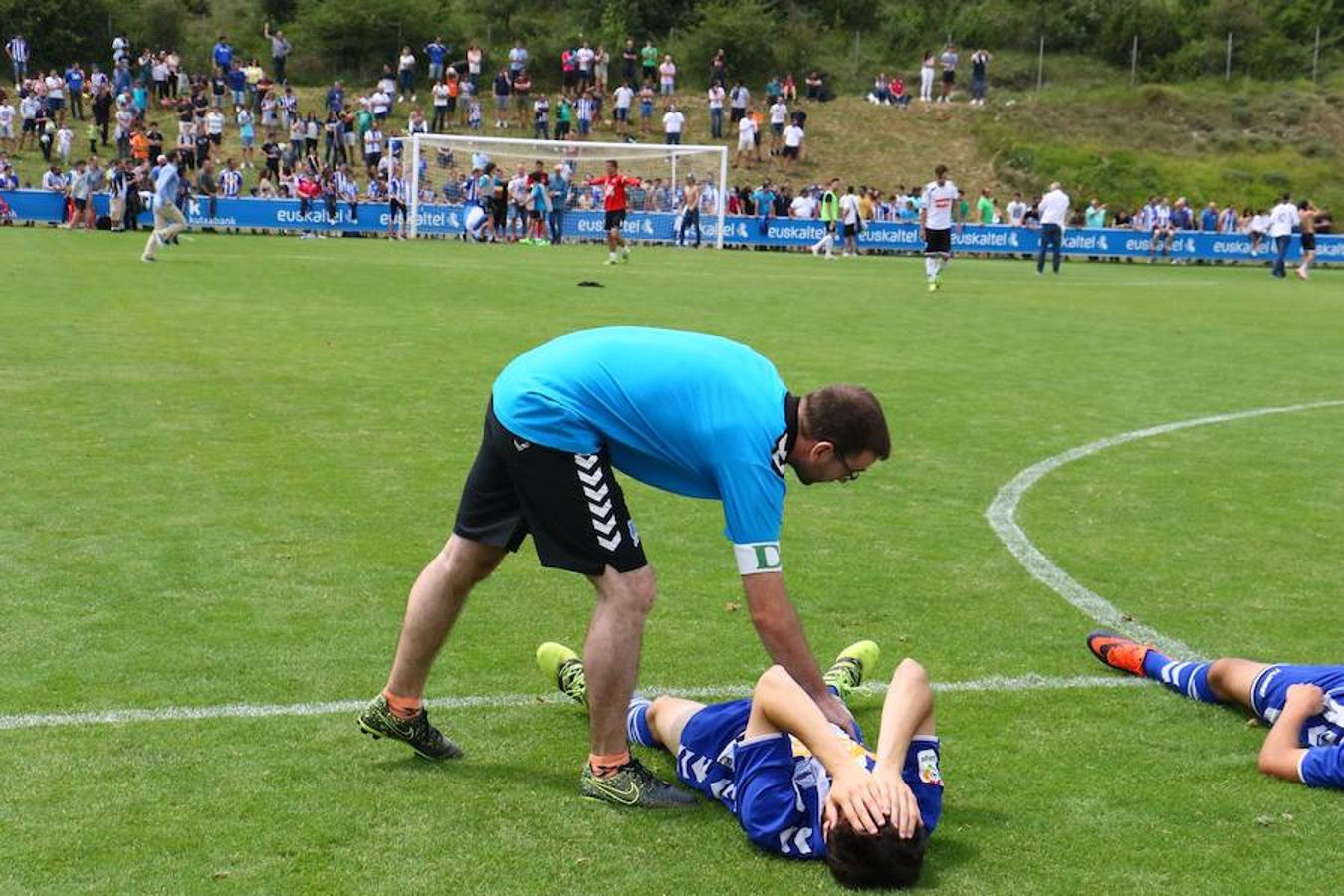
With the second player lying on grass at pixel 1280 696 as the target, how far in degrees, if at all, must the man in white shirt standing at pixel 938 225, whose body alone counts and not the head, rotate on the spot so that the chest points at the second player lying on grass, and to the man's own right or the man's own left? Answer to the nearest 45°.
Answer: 0° — they already face them

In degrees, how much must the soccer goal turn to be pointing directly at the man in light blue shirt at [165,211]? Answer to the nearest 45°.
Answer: approximately 45° to its right

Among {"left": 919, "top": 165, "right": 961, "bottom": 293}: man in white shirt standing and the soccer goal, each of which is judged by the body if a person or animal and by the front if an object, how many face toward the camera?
2

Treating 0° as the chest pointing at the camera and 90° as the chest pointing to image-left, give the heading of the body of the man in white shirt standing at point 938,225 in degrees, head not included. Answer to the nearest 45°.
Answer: approximately 0°

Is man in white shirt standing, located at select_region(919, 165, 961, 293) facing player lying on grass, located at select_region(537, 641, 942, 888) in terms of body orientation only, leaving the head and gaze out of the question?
yes

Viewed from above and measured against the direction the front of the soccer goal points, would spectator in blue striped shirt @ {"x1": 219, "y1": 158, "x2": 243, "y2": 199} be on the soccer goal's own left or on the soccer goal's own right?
on the soccer goal's own right

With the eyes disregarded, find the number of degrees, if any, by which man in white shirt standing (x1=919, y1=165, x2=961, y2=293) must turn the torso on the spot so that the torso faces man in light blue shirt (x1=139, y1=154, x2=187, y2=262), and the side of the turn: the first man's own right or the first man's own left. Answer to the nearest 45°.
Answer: approximately 90° to the first man's own right

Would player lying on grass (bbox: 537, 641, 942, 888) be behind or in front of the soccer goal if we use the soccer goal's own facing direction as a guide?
in front

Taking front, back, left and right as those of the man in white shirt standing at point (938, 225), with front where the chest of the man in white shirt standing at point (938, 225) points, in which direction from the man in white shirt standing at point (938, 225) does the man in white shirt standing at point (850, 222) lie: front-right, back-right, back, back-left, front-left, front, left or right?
back
